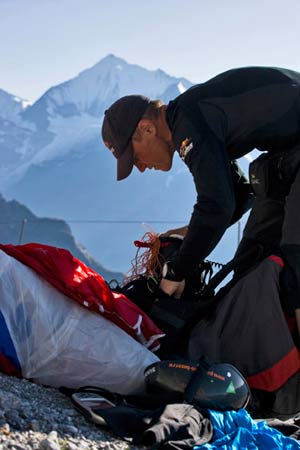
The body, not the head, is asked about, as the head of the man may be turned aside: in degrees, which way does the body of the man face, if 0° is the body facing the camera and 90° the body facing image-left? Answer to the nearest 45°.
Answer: approximately 90°

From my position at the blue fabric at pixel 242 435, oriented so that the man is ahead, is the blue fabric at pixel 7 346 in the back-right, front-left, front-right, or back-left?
front-left

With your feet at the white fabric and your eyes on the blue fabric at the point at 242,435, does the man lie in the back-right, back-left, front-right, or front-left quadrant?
front-left

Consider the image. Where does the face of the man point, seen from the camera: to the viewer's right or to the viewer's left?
to the viewer's left
